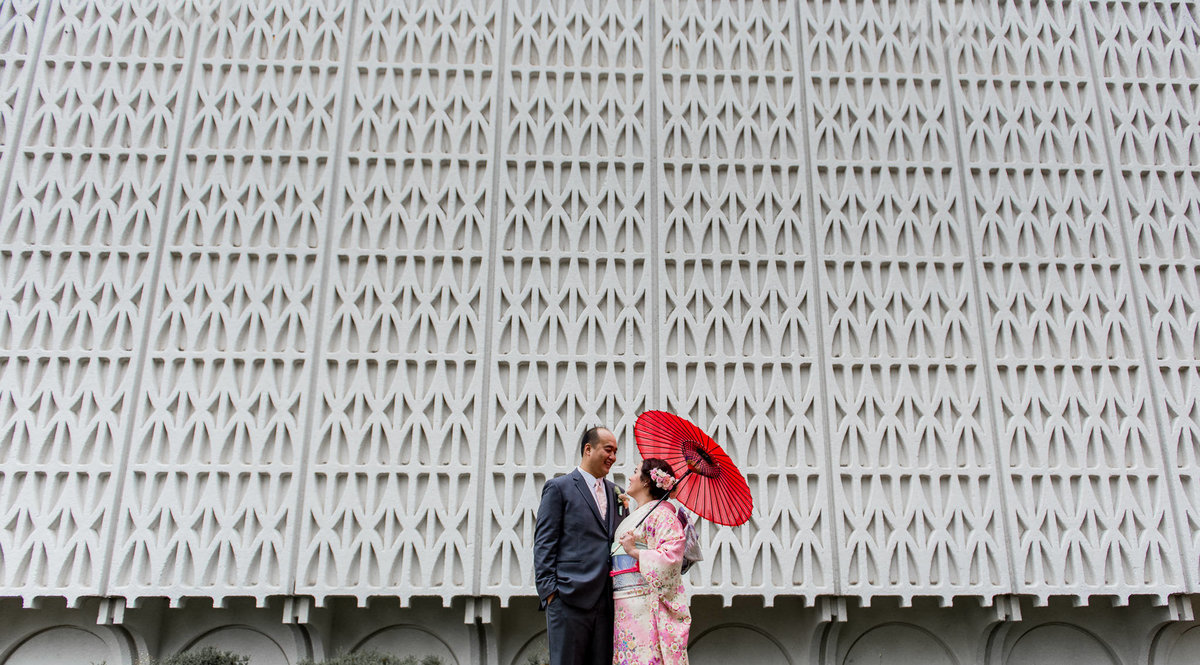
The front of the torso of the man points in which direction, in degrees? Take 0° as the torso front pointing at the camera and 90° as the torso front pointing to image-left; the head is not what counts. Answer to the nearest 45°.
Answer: approximately 315°

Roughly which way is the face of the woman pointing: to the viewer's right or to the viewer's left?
to the viewer's left

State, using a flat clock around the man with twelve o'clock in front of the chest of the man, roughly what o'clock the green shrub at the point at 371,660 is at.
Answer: The green shrub is roughly at 6 o'clock from the man.

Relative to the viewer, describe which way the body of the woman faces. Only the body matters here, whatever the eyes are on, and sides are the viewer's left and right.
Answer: facing to the left of the viewer
